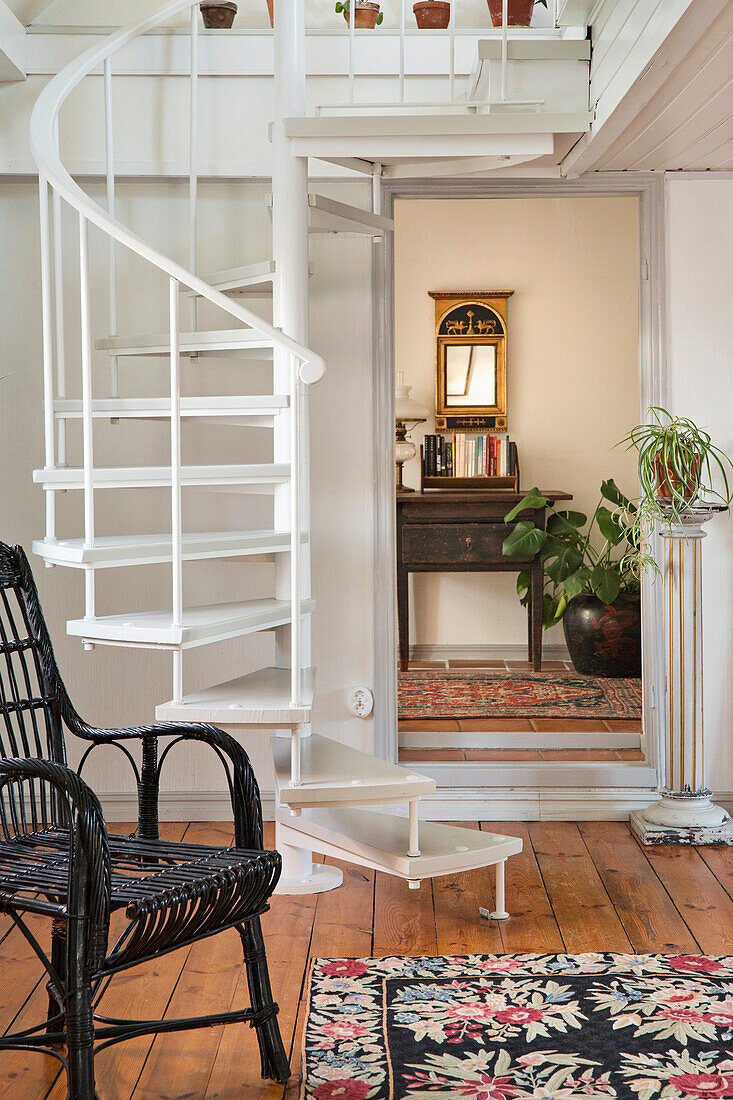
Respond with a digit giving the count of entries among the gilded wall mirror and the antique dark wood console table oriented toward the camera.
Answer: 2

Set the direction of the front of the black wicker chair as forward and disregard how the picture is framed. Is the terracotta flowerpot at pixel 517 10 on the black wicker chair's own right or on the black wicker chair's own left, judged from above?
on the black wicker chair's own left

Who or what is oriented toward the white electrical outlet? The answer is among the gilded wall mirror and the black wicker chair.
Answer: the gilded wall mirror

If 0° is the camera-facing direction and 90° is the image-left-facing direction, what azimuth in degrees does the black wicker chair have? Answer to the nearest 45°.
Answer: approximately 315°

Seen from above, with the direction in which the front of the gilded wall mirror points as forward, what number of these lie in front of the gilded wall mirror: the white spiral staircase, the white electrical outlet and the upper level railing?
3

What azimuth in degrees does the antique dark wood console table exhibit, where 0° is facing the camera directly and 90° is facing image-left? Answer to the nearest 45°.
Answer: approximately 0°

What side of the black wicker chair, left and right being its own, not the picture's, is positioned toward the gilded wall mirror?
left

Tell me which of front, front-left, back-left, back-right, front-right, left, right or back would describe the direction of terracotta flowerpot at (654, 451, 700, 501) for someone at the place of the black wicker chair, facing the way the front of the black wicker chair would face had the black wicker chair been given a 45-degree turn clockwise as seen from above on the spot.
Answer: back-left

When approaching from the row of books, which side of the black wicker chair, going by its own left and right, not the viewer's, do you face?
left

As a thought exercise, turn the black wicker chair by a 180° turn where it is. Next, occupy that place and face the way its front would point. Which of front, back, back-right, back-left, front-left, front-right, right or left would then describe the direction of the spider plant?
right

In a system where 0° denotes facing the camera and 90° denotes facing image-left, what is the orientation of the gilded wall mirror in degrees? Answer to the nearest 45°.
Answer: approximately 0°

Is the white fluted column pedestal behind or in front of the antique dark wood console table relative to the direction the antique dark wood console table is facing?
in front
